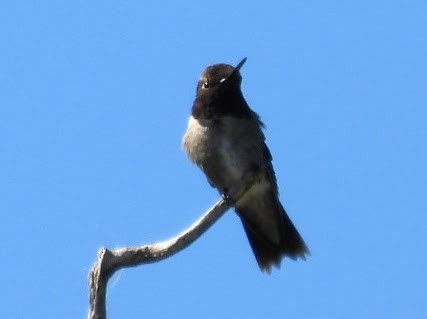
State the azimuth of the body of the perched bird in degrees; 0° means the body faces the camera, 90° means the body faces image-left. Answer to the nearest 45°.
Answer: approximately 45°
